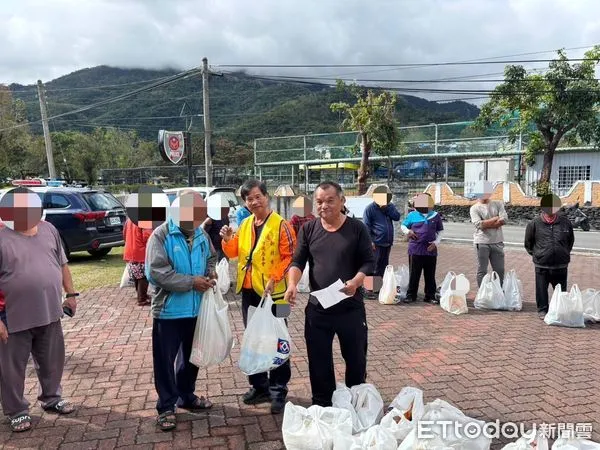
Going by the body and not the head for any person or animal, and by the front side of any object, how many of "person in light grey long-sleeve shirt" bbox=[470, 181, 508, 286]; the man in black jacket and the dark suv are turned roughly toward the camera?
2

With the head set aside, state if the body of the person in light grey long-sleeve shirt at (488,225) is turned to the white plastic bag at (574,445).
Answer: yes

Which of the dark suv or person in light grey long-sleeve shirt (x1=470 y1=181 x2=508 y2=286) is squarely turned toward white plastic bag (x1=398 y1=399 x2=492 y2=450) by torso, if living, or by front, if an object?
the person in light grey long-sleeve shirt

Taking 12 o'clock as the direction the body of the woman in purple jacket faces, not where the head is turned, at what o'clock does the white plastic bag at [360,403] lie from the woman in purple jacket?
The white plastic bag is roughly at 12 o'clock from the woman in purple jacket.

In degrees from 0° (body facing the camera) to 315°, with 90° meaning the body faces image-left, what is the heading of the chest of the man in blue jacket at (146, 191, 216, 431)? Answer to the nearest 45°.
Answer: approximately 315°

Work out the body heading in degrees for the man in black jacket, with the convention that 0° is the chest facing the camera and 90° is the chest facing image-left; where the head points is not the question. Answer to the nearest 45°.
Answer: approximately 0°

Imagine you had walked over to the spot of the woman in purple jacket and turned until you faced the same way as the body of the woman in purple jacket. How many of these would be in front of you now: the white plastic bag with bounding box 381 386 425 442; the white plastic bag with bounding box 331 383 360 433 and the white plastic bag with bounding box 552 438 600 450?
3
